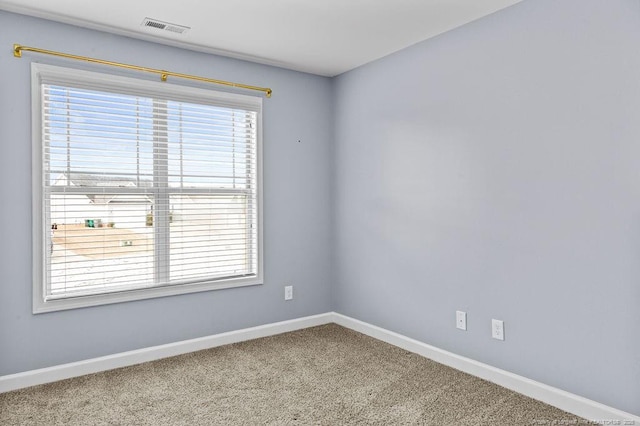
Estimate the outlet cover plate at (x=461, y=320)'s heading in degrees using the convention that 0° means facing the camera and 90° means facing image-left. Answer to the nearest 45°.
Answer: approximately 45°

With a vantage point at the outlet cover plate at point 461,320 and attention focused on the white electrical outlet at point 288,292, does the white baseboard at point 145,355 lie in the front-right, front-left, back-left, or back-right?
front-left

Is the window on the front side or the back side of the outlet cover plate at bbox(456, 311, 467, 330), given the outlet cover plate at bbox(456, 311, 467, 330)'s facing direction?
on the front side

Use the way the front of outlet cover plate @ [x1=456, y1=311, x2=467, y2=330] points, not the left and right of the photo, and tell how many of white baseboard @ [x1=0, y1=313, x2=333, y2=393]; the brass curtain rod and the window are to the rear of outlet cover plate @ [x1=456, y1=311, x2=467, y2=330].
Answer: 0

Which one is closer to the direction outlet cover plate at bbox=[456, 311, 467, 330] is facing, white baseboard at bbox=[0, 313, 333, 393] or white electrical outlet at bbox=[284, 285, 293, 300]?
the white baseboard

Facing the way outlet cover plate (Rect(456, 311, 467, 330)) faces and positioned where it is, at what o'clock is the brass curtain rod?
The brass curtain rod is roughly at 1 o'clock from the outlet cover plate.

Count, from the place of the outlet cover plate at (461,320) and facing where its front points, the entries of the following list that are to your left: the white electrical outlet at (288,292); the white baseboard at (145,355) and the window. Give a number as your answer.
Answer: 0

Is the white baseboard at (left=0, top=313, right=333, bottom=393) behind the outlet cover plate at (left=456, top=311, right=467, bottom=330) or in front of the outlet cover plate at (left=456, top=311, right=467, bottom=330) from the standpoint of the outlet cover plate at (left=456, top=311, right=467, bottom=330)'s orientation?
in front

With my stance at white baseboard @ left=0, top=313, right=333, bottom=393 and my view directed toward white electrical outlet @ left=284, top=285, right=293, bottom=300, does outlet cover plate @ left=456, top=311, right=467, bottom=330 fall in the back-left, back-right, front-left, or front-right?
front-right

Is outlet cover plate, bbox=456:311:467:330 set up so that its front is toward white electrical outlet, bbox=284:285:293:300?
no
